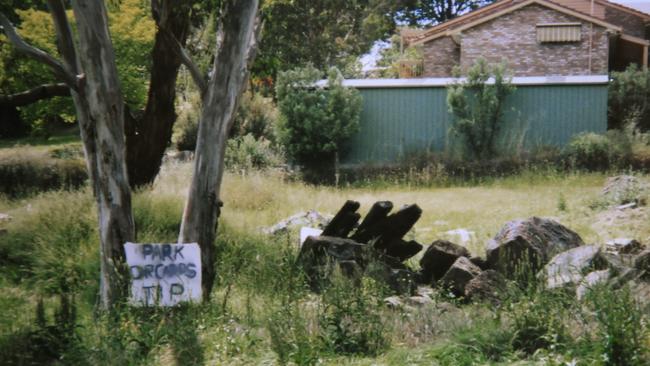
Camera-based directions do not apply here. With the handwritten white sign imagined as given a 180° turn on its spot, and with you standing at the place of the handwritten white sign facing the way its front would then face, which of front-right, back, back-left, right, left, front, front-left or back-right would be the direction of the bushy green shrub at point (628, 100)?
front-right

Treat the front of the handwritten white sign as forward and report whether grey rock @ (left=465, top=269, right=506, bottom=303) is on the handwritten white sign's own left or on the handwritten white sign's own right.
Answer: on the handwritten white sign's own left

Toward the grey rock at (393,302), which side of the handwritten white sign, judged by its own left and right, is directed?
left

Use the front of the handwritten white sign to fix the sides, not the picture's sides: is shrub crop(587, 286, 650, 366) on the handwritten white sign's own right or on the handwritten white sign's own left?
on the handwritten white sign's own left

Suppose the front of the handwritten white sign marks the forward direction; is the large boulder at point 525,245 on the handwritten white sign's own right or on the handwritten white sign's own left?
on the handwritten white sign's own left

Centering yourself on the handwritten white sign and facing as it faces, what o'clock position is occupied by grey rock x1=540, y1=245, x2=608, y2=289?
The grey rock is roughly at 9 o'clock from the handwritten white sign.

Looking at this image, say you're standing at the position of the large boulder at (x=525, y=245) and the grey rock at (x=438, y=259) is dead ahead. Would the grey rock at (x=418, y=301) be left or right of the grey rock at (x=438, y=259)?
left

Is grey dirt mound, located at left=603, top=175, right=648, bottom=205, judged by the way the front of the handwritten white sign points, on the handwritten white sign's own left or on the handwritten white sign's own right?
on the handwritten white sign's own left

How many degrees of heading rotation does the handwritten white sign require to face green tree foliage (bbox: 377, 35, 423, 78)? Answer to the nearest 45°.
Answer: approximately 135° to its left

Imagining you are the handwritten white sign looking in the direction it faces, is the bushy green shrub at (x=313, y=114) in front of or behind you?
behind

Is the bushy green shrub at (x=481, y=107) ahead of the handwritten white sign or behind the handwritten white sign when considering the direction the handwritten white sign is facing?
behind

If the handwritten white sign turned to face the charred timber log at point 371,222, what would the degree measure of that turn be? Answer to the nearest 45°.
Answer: approximately 135° to its left

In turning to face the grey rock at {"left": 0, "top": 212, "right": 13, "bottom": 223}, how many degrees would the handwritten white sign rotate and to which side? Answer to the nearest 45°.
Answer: approximately 135° to its right

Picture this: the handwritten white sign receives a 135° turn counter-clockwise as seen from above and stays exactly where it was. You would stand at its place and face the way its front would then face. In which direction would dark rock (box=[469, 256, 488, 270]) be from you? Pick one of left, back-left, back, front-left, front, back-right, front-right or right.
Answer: front-right

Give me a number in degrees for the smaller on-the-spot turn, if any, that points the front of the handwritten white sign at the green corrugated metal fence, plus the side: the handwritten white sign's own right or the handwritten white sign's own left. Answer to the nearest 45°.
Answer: approximately 135° to the handwritten white sign's own left
